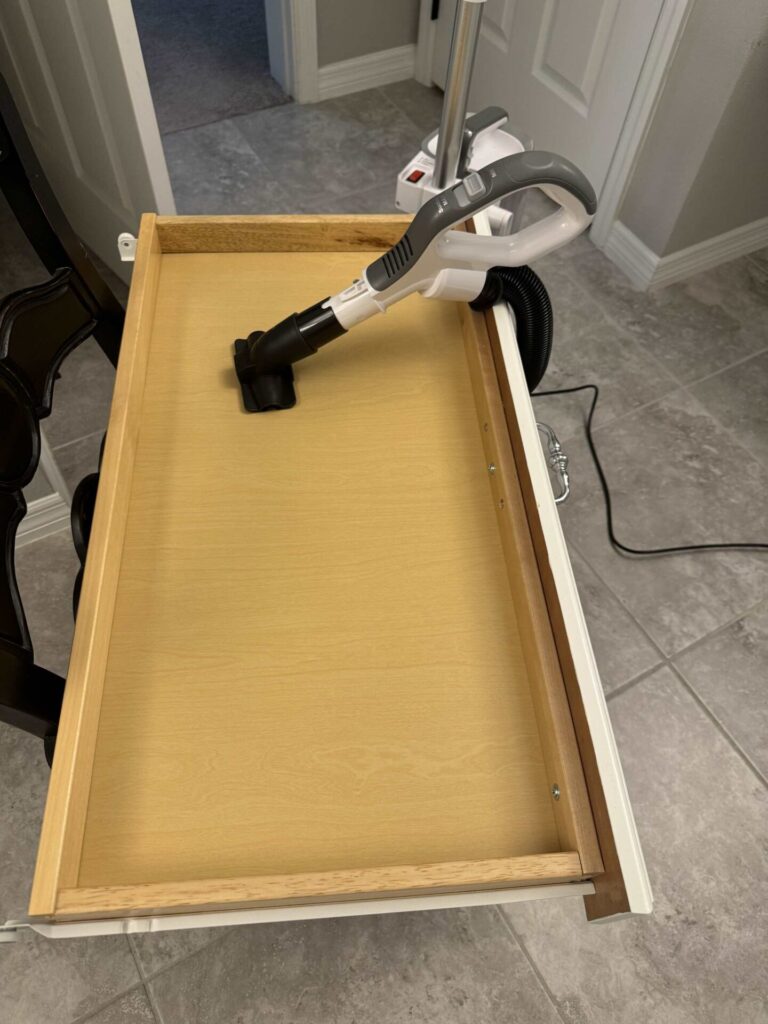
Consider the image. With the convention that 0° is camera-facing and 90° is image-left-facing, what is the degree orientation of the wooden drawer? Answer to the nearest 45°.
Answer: approximately 270°

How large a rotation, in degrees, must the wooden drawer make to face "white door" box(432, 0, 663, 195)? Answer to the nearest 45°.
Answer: approximately 90° to its left

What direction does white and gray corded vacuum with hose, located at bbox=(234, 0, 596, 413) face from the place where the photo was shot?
facing to the left of the viewer

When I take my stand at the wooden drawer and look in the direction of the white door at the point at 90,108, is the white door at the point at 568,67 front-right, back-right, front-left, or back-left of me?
front-right

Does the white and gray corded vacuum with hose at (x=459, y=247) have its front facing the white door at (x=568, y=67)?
no

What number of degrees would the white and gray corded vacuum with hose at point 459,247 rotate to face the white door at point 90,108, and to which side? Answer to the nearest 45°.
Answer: approximately 45° to its right

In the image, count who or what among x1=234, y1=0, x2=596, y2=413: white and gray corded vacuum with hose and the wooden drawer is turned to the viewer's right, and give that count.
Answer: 1

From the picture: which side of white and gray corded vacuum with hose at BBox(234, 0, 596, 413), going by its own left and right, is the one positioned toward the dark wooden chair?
front

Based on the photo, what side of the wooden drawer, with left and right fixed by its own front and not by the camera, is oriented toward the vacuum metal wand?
left
